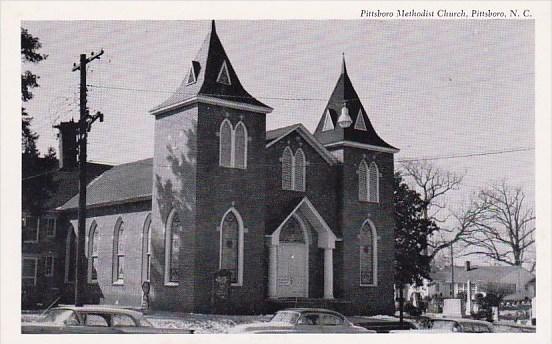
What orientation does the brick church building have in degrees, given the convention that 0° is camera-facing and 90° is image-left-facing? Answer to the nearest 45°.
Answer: approximately 315°

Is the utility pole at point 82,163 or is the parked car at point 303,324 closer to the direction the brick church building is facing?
the parked car

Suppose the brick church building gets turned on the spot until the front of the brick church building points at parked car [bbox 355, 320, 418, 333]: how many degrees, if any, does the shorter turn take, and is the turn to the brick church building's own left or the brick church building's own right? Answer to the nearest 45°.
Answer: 0° — it already faces it

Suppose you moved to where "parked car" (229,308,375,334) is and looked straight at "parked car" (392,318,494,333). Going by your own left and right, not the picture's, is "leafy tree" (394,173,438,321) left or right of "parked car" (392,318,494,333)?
left

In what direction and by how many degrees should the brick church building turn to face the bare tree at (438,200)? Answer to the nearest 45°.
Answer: approximately 45° to its left

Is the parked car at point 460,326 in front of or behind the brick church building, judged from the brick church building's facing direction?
in front
